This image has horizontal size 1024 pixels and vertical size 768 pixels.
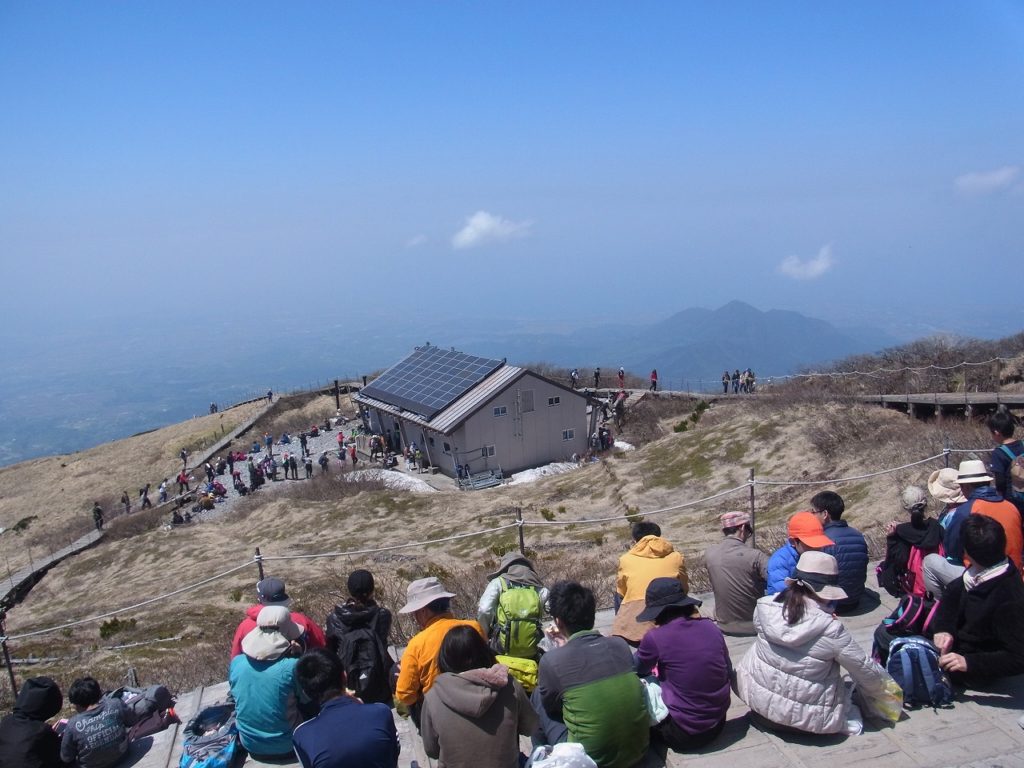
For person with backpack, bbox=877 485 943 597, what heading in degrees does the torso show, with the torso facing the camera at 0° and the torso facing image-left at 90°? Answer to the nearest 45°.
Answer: approximately 180°

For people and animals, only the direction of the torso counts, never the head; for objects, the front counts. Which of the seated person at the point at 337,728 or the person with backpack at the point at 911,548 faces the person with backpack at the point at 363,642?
the seated person

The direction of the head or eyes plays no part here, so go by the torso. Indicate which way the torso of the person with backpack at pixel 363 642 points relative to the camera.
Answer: away from the camera

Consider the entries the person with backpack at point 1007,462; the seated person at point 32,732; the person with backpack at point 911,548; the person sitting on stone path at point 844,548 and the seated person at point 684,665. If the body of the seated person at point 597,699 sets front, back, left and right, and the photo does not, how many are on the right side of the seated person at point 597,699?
4

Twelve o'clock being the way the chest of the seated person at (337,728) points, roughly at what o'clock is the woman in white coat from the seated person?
The woman in white coat is roughly at 3 o'clock from the seated person.

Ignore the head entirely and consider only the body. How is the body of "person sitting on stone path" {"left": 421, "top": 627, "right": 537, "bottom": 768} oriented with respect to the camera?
away from the camera

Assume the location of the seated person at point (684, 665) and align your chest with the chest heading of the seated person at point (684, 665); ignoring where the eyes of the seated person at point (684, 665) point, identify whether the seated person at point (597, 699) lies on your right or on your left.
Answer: on your left

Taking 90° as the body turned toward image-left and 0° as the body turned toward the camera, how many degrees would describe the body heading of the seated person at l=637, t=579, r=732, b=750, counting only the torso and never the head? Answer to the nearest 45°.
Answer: approximately 135°

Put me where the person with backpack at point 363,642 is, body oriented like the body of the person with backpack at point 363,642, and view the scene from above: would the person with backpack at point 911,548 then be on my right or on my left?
on my right

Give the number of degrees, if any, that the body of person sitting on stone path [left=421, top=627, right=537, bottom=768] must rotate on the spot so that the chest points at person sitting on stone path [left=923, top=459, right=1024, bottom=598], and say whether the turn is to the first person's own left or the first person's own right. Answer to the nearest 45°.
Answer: approximately 90° to the first person's own right
